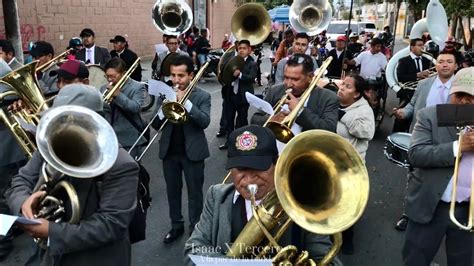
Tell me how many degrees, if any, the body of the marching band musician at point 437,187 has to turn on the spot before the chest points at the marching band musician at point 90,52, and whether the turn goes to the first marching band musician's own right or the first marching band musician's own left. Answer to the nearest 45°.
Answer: approximately 180°

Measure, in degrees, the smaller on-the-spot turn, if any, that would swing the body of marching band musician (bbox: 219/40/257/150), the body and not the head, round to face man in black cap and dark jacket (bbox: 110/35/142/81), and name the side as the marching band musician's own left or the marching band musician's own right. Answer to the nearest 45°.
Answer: approximately 90° to the marching band musician's own right

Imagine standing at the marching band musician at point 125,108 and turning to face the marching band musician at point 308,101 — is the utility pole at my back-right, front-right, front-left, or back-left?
back-left

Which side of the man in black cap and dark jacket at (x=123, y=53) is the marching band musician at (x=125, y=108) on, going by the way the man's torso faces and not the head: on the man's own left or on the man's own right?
on the man's own left

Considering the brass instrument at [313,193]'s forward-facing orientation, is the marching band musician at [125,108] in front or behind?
behind

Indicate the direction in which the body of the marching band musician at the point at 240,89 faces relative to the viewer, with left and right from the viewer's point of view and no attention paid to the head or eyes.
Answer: facing the viewer and to the left of the viewer

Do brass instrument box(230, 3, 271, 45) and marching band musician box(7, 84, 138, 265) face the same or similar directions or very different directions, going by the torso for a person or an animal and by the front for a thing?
same or similar directions

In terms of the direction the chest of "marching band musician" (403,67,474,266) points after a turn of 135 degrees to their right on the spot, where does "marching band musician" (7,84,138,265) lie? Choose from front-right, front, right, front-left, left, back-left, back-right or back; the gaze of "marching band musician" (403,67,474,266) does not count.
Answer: front-left

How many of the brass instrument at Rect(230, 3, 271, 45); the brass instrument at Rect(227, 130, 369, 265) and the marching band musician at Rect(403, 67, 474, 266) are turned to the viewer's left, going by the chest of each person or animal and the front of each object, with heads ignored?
0

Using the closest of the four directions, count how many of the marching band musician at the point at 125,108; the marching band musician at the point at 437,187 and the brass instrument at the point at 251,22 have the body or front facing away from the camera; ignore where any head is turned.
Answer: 0

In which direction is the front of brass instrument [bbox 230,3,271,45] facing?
toward the camera

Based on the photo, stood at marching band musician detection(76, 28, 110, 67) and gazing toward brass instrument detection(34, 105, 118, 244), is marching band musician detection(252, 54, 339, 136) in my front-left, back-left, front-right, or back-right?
front-left

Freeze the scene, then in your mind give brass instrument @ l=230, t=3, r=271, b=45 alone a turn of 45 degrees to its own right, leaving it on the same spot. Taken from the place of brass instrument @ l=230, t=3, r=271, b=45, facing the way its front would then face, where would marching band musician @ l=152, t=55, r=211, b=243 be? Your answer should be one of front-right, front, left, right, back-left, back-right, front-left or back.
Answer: front-left
